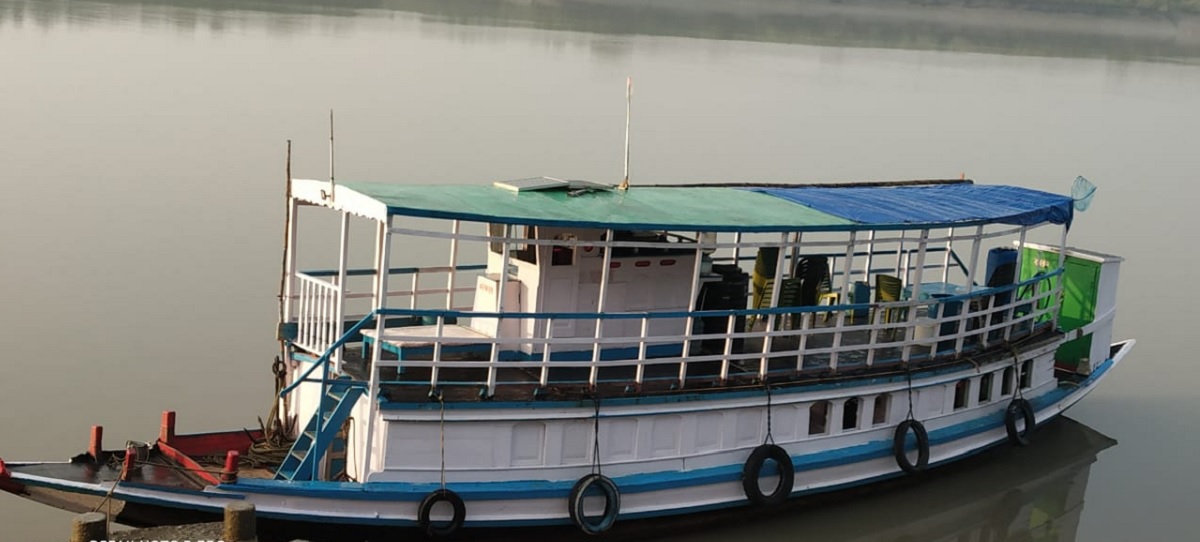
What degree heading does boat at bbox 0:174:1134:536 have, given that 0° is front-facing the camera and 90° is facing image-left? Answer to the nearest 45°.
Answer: approximately 45°
